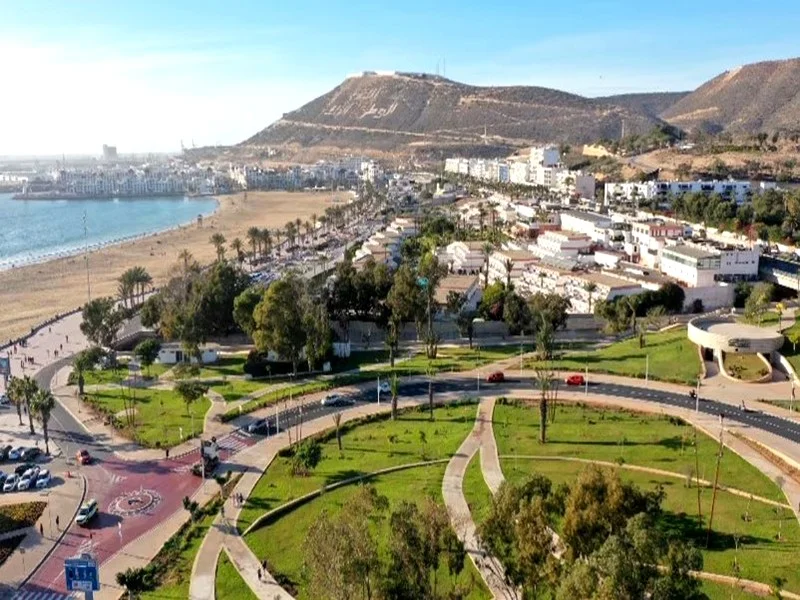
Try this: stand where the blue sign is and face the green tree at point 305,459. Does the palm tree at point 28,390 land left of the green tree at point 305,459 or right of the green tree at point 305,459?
left

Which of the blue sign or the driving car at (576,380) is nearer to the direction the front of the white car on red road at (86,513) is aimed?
the blue sign

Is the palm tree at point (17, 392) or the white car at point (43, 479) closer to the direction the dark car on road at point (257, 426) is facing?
the white car

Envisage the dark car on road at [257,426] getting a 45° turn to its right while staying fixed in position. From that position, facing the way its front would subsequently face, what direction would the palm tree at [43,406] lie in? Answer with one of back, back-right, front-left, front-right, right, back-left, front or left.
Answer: front

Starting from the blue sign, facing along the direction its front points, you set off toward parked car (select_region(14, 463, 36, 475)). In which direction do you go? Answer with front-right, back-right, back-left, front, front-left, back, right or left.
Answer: back

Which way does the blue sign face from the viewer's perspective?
toward the camera

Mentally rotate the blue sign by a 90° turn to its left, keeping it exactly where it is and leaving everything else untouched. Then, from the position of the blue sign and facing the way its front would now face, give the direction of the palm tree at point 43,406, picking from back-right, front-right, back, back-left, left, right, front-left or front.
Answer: left

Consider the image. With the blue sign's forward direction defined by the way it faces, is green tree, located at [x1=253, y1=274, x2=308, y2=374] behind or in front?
behind

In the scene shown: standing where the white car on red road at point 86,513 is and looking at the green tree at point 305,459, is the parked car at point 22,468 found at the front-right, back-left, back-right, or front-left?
back-left

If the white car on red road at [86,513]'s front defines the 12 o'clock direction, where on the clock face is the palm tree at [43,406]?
The palm tree is roughly at 4 o'clock from the white car on red road.
